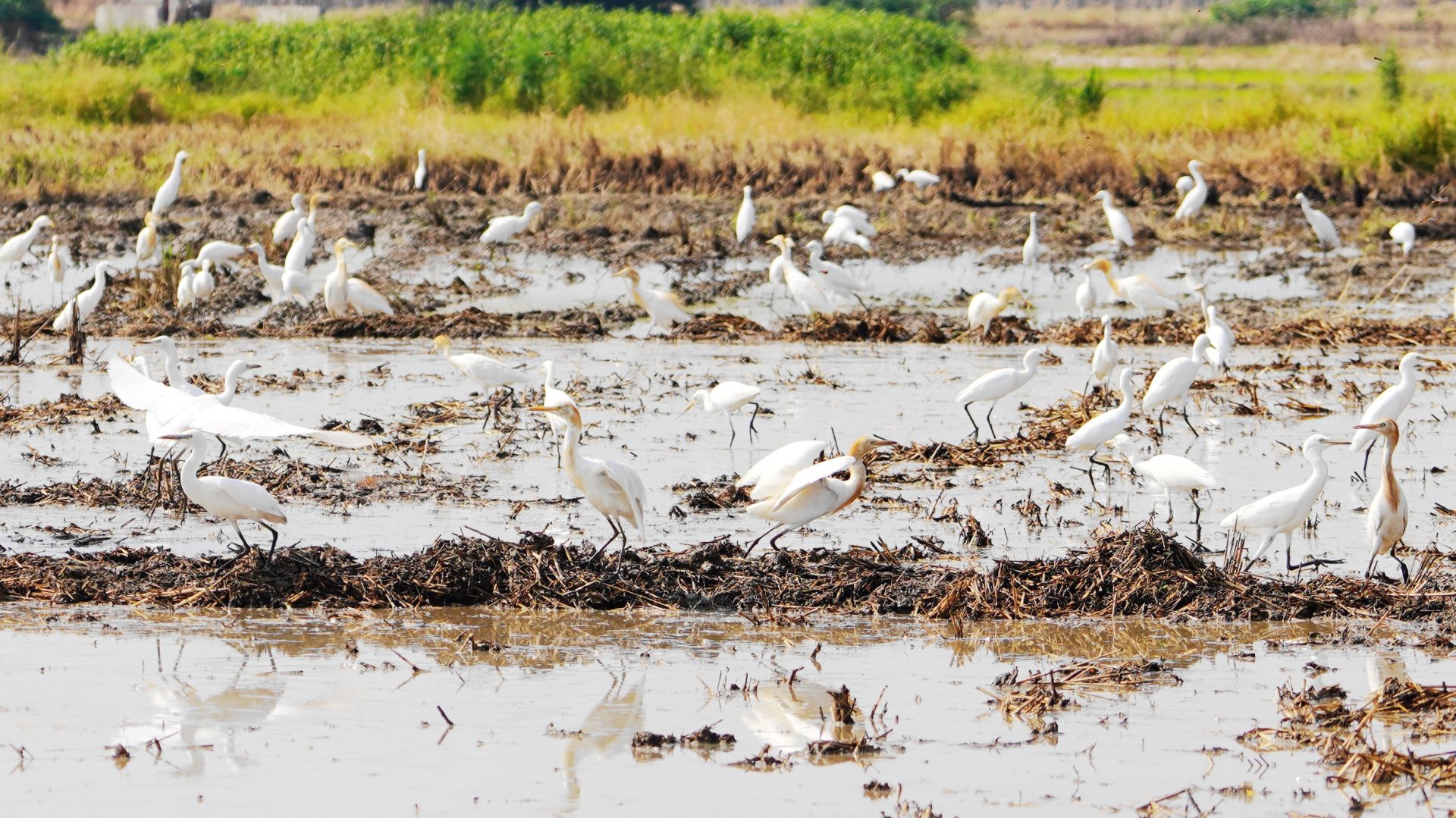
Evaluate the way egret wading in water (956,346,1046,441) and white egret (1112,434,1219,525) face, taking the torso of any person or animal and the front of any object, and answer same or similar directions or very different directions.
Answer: very different directions

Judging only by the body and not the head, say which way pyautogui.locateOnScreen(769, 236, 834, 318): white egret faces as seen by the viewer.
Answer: to the viewer's left

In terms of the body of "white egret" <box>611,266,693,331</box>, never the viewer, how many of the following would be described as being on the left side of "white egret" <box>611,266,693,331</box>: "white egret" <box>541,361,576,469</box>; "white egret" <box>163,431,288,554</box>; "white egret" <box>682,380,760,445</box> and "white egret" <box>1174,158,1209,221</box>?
3

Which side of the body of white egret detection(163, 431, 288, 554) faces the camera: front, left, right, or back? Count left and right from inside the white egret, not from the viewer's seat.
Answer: left

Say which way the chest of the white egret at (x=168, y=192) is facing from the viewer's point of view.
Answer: to the viewer's right

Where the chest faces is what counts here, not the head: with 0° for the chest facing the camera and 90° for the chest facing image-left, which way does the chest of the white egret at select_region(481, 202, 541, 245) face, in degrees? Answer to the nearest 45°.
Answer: approximately 270°

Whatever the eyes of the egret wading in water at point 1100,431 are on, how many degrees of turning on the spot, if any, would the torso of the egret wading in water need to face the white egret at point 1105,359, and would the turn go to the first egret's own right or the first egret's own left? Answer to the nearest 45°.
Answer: approximately 90° to the first egret's own left

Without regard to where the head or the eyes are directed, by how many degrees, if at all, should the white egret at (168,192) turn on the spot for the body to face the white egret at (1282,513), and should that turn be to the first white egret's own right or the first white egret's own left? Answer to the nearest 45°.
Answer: approximately 90° to the first white egret's own right

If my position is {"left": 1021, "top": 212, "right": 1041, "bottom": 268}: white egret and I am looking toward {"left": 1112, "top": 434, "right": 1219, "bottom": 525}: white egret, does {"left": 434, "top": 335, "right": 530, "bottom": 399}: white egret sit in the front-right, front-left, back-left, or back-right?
front-right

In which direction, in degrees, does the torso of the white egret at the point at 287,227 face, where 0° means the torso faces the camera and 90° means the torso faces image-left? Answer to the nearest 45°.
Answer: approximately 270°

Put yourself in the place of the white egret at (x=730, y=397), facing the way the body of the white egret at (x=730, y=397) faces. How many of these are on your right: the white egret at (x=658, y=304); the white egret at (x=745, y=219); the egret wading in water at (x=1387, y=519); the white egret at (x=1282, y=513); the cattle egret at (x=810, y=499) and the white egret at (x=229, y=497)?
2

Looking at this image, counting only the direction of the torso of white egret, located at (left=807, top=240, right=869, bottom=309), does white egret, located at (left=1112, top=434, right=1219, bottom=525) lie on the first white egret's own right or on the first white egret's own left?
on the first white egret's own left

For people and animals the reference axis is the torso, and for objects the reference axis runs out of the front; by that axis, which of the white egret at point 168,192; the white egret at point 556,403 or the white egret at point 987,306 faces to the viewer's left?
the white egret at point 556,403

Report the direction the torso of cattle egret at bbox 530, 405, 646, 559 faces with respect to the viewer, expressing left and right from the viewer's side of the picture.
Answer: facing to the left of the viewer
